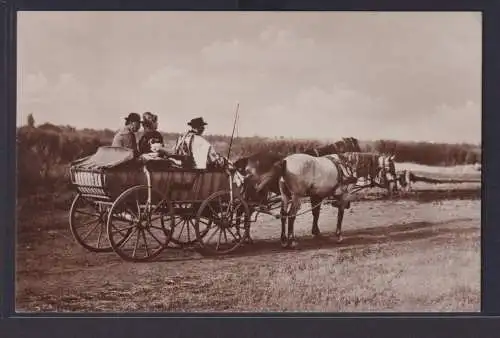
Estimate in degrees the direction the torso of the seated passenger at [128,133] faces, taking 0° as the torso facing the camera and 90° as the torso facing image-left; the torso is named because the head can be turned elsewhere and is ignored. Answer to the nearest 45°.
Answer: approximately 270°
